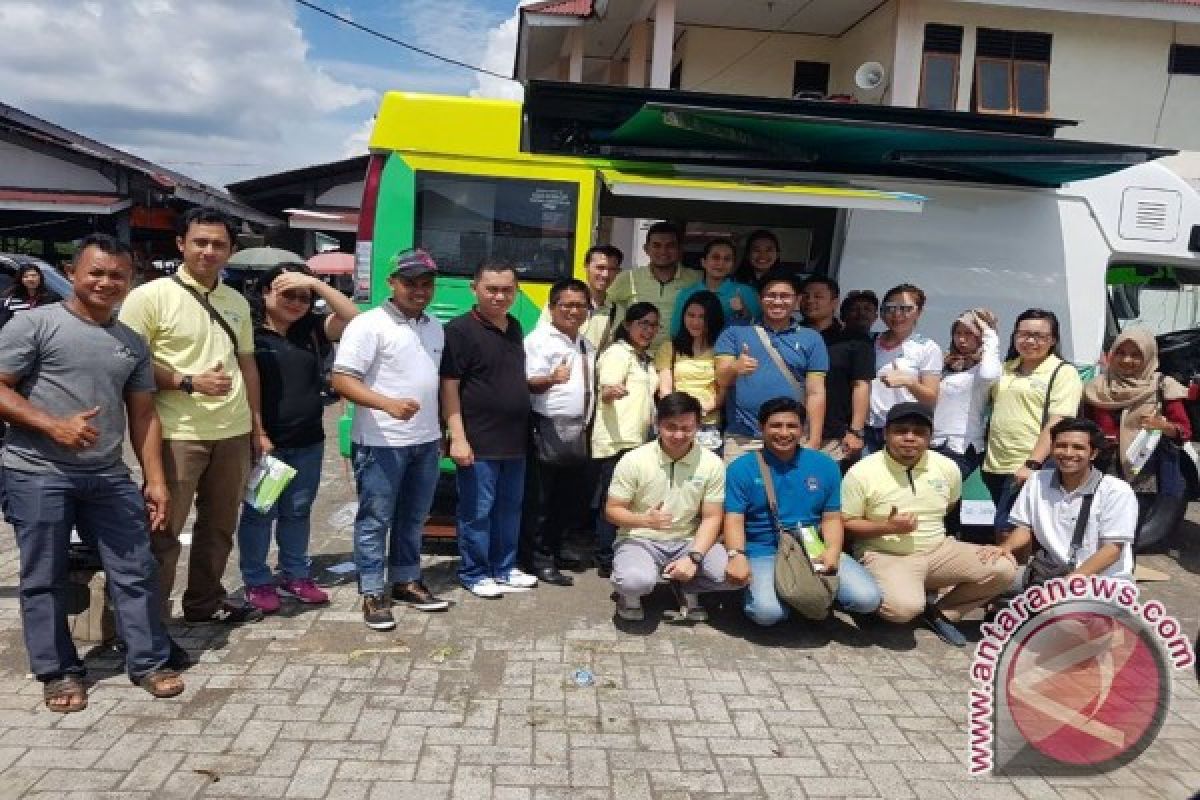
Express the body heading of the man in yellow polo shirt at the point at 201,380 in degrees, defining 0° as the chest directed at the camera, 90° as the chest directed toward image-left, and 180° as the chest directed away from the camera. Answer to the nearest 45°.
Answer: approximately 315°

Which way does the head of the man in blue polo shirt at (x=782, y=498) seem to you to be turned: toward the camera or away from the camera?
toward the camera

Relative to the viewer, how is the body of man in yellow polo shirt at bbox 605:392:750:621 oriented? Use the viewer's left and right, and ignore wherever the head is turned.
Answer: facing the viewer

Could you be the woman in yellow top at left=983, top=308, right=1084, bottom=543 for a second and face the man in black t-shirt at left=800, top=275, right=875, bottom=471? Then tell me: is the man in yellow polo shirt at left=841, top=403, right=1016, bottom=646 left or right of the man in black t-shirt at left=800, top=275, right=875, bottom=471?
left

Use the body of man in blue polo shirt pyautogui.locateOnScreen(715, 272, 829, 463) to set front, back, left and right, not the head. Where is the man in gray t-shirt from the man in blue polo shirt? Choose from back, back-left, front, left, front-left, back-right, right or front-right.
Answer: front-right

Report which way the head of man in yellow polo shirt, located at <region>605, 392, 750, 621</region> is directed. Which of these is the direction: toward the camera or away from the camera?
toward the camera

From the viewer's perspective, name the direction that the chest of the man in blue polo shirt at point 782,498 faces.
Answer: toward the camera

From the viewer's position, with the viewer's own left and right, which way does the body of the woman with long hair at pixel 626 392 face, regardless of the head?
facing the viewer and to the right of the viewer

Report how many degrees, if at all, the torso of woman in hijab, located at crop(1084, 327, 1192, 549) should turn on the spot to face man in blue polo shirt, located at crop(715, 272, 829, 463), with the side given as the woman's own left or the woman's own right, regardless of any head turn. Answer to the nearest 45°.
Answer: approximately 45° to the woman's own right

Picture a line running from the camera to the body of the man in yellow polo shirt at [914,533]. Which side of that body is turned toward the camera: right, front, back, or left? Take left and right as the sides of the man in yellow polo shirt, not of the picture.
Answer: front
